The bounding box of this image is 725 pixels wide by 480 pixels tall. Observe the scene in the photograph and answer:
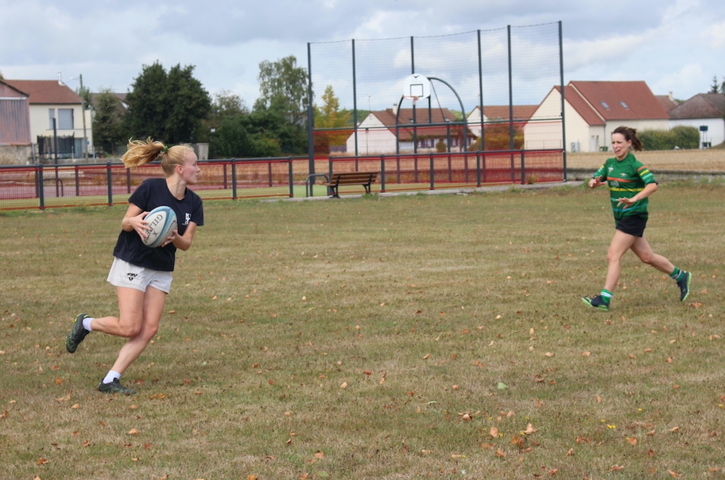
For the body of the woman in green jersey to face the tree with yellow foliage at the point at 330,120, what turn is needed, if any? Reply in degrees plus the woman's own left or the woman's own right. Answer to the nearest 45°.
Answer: approximately 90° to the woman's own right

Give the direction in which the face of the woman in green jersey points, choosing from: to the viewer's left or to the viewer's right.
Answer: to the viewer's left

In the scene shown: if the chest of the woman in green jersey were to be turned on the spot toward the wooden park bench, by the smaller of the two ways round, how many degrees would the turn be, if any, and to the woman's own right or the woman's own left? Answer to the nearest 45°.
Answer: approximately 90° to the woman's own right

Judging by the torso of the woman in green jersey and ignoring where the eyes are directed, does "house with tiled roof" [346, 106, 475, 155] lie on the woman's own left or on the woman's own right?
on the woman's own right

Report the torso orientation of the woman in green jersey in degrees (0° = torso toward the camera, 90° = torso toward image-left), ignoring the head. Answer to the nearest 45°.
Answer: approximately 45°

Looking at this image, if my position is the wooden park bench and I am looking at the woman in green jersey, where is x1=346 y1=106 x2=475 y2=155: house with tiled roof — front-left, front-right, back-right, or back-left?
back-left
